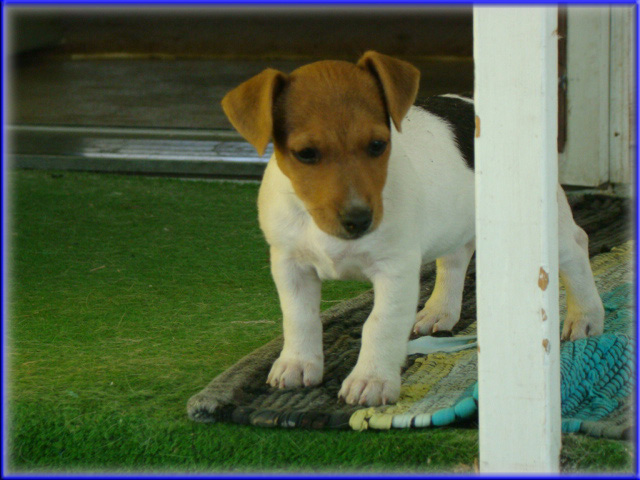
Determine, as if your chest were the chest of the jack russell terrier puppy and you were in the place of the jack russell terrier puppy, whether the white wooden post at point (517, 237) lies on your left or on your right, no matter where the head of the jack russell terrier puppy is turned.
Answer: on your left

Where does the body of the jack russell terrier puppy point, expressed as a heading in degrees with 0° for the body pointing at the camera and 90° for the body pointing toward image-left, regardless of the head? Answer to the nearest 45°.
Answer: approximately 45°
